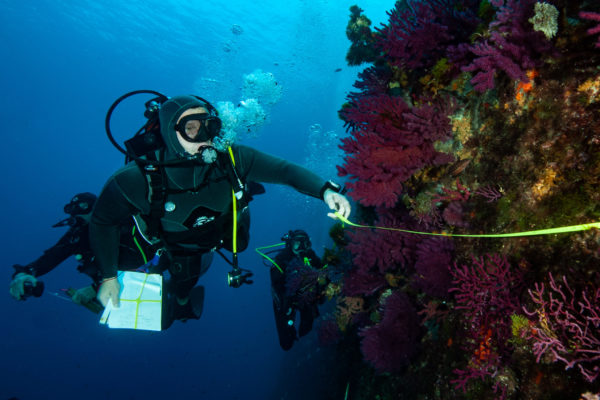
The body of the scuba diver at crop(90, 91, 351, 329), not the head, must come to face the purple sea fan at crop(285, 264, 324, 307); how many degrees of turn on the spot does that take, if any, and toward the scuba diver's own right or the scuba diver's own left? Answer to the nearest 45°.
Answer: approximately 90° to the scuba diver's own left

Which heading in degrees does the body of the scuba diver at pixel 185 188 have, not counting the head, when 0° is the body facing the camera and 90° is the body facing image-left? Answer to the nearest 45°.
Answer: approximately 315°

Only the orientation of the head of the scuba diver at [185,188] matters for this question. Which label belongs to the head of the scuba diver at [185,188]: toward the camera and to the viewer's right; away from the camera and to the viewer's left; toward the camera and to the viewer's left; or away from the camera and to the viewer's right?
toward the camera and to the viewer's right

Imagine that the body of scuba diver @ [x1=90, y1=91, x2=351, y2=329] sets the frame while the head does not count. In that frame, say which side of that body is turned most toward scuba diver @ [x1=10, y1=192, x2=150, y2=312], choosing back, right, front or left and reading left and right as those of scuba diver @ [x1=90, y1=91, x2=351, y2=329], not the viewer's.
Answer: back

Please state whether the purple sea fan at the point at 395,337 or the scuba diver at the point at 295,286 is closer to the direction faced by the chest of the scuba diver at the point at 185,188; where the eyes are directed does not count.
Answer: the purple sea fan

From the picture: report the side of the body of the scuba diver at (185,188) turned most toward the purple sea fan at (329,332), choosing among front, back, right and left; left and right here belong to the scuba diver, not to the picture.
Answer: left
